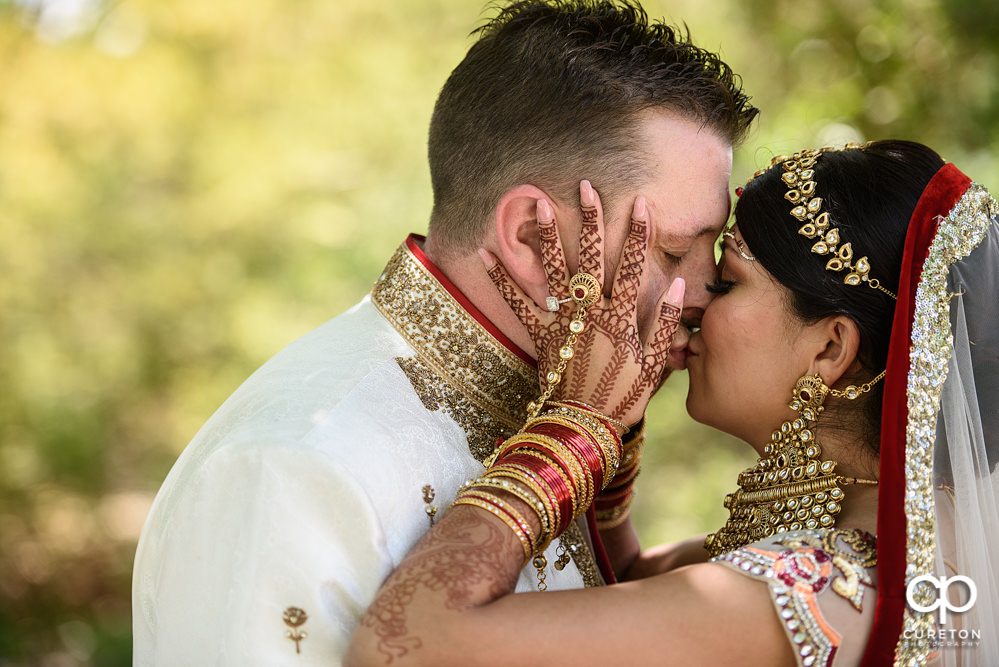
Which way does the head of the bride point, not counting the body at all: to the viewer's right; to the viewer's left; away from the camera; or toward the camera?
to the viewer's left

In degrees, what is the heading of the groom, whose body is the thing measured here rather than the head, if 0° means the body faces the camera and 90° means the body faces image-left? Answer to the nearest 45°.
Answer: approximately 270°
